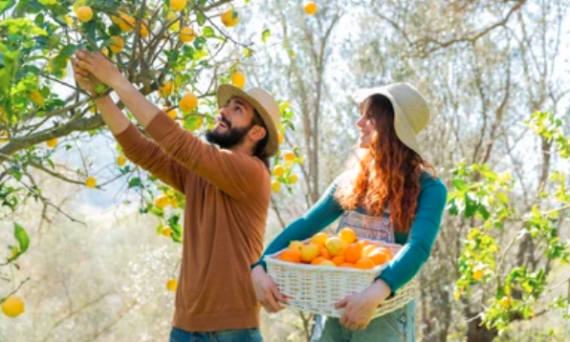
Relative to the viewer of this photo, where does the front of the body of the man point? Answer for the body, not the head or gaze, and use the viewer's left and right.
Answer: facing to the left of the viewer

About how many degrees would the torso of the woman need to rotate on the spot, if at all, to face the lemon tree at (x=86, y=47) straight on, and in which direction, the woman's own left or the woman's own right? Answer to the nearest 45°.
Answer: approximately 45° to the woman's own right

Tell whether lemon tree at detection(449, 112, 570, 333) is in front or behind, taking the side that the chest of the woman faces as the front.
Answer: behind

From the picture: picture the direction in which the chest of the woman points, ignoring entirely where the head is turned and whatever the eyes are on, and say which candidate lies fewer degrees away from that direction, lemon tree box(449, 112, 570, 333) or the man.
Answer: the man

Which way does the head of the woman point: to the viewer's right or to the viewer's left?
to the viewer's left

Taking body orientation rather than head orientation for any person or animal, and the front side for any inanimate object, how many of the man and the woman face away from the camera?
0

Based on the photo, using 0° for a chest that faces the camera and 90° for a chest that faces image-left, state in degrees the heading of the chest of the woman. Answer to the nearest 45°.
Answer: approximately 45°
